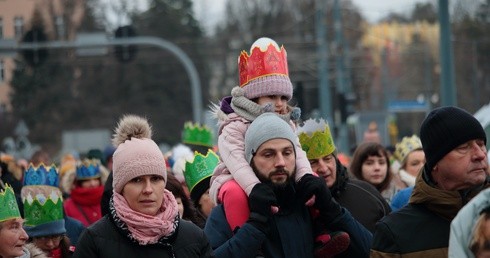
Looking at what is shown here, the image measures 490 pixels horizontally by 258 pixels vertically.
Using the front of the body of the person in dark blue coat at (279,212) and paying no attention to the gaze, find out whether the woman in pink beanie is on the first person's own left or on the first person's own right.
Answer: on the first person's own right

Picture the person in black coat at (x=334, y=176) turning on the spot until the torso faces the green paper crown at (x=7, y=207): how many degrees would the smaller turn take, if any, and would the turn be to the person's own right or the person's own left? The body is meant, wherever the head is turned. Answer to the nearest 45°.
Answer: approximately 45° to the person's own right

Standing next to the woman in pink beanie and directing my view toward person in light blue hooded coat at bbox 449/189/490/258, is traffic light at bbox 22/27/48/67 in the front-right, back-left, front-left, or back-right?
back-left

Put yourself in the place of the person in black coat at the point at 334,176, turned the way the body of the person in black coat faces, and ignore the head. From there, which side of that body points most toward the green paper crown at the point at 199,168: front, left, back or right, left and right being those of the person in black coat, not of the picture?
right

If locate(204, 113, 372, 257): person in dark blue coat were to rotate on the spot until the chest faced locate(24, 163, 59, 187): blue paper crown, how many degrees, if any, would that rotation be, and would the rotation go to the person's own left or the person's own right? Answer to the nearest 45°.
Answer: approximately 135° to the person's own right

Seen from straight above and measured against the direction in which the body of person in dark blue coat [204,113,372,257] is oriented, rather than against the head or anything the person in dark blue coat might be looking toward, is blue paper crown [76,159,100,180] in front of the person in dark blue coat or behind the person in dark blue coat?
behind

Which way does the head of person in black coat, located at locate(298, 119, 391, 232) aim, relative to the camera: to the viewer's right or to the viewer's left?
to the viewer's left

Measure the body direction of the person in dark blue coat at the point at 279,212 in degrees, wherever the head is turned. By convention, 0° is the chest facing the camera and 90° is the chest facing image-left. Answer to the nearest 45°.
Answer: approximately 0°

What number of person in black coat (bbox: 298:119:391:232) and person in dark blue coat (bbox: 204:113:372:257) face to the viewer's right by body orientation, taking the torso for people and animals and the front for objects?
0
